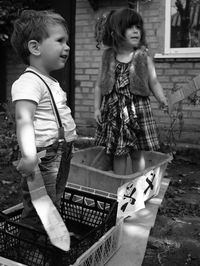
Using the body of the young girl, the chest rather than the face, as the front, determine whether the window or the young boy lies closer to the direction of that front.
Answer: the young boy

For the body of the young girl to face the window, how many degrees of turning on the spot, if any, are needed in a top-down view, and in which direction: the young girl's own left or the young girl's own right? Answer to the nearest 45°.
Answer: approximately 180°

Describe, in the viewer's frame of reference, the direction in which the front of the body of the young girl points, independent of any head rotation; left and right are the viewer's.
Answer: facing the viewer

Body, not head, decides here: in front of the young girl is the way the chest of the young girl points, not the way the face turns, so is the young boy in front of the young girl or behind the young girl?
in front

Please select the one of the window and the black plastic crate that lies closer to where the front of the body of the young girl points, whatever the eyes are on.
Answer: the black plastic crate

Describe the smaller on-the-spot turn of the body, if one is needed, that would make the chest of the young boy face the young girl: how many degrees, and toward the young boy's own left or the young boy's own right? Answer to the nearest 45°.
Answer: approximately 90° to the young boy's own left

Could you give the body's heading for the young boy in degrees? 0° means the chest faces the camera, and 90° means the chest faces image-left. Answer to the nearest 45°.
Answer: approximately 315°

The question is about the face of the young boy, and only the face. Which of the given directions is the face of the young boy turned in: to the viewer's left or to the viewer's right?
to the viewer's right
